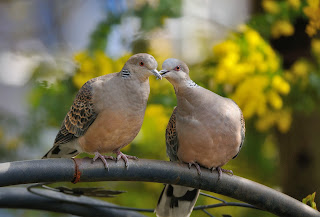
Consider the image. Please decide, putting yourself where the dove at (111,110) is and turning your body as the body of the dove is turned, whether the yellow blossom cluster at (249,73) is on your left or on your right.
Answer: on your left

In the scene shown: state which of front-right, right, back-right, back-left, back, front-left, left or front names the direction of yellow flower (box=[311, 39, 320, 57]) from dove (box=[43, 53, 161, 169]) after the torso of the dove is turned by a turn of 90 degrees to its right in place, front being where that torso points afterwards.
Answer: back

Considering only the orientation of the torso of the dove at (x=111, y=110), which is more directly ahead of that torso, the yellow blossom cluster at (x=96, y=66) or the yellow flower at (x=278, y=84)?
the yellow flower

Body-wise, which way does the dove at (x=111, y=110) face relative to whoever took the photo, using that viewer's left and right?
facing the viewer and to the right of the viewer

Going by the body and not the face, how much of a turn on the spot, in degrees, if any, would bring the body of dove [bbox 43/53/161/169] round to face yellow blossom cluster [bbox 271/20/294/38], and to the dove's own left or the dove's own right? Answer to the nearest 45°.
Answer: approximately 90° to the dove's own left

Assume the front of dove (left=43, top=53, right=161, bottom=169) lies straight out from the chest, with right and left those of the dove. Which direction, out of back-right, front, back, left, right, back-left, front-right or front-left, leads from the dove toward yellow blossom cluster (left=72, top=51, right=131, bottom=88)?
back-left

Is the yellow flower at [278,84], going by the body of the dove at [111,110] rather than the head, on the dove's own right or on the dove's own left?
on the dove's own left
